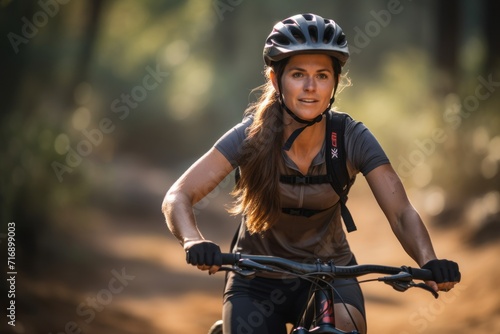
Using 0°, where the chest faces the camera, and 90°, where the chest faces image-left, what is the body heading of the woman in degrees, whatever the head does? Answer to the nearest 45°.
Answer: approximately 0°
